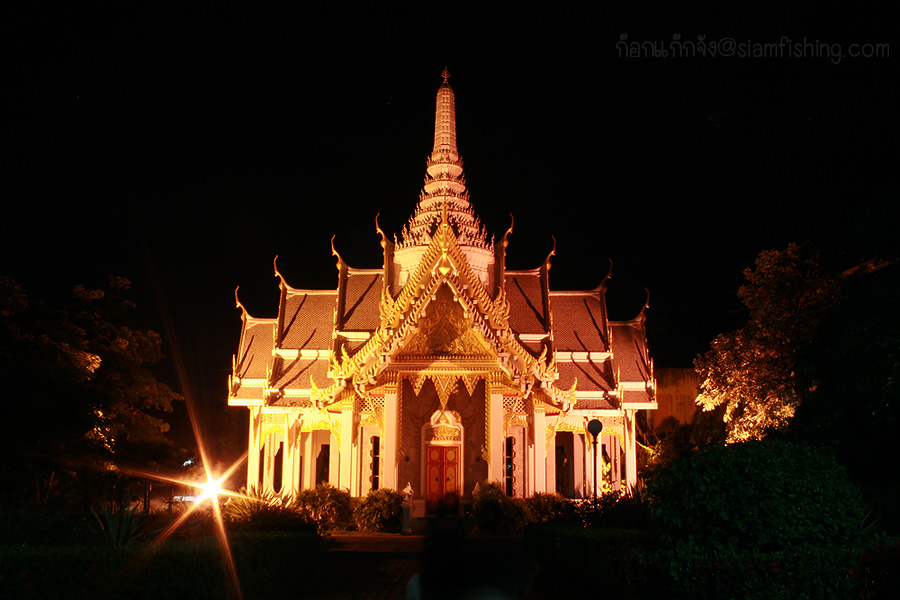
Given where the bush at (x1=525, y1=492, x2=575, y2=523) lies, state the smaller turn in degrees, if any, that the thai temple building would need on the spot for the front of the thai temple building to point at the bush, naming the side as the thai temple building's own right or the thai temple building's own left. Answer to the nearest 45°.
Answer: approximately 45° to the thai temple building's own left

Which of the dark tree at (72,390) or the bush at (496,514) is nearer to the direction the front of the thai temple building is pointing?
the bush

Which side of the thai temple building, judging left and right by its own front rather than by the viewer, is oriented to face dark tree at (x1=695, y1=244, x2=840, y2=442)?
left

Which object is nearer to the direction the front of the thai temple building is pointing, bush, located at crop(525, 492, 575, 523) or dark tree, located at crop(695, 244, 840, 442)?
the bush

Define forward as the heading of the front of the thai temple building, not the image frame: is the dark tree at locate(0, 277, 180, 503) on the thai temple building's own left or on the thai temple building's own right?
on the thai temple building's own right

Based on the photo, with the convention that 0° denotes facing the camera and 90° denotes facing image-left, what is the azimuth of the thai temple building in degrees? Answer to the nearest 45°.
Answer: approximately 0°
